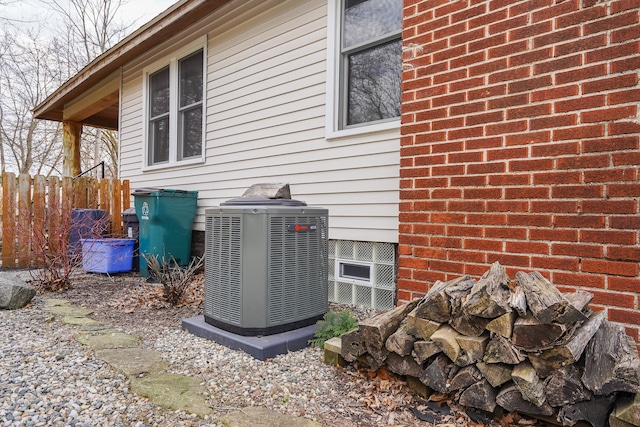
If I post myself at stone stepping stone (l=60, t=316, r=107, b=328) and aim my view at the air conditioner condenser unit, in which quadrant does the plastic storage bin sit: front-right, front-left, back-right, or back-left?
back-left

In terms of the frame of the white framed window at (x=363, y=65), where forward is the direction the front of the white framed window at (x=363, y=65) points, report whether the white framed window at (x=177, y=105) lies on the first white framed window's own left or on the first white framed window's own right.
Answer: on the first white framed window's own right

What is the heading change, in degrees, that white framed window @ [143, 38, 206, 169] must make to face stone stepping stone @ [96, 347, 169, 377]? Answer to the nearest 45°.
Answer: approximately 45° to its left

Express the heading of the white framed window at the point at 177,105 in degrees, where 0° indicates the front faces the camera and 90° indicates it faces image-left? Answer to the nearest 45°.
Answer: approximately 45°
